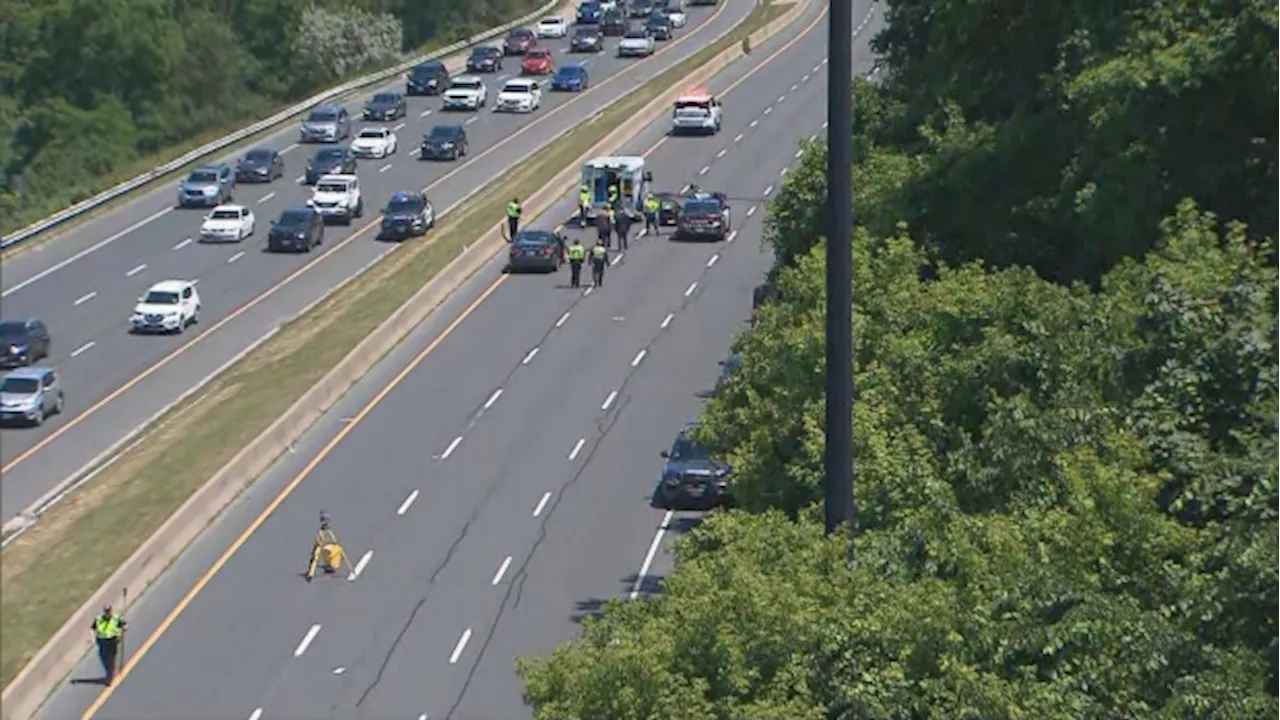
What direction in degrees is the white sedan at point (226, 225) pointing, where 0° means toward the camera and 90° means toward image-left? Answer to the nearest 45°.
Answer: approximately 45°

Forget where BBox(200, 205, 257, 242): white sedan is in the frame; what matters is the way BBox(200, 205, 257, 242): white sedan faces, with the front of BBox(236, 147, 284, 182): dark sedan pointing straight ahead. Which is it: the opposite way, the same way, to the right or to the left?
the same way

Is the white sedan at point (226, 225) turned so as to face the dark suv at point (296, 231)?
no

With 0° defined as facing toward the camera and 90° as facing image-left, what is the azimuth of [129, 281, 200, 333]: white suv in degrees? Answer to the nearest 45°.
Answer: approximately 45°

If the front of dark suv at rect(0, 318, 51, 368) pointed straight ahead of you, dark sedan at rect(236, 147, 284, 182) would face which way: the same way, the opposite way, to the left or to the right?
the same way

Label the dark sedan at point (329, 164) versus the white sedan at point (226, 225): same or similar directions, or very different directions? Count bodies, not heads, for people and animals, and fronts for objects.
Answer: same or similar directions

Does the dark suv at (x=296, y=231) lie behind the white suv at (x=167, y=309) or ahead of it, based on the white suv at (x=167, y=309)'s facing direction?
behind

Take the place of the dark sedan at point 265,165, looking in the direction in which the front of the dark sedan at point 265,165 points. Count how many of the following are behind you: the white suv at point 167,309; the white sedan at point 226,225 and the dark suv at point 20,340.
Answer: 0

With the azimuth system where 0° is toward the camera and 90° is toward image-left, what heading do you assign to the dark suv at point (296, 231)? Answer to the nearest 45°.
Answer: approximately 45°

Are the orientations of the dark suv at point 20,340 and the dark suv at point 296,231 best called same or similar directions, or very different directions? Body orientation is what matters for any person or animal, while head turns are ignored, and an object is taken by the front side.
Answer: same or similar directions

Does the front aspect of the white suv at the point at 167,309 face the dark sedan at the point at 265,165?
no

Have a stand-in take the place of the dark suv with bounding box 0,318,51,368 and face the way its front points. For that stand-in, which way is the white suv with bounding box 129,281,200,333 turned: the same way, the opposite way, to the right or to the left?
the same way

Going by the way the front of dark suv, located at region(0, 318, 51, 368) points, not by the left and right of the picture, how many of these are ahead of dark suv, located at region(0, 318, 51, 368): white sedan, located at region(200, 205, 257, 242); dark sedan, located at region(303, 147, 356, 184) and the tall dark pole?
0

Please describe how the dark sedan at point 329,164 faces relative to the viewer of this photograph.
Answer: facing the viewer and to the left of the viewer

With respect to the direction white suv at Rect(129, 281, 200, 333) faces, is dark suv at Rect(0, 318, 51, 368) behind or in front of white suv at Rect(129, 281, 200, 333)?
in front
